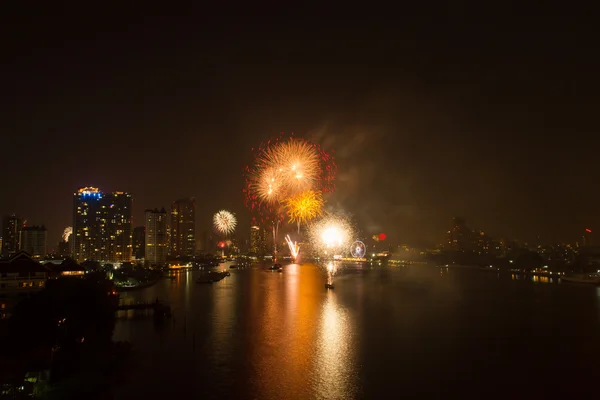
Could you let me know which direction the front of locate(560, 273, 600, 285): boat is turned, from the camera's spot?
facing to the left of the viewer

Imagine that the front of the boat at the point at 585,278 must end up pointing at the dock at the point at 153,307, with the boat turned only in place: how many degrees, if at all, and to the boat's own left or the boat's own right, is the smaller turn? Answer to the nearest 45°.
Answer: approximately 45° to the boat's own left

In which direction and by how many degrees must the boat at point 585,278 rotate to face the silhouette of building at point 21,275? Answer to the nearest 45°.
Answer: approximately 45° to its left
